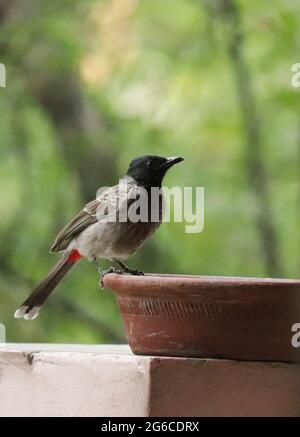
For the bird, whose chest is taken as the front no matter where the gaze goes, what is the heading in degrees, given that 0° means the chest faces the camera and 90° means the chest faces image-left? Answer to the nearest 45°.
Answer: approximately 270°
